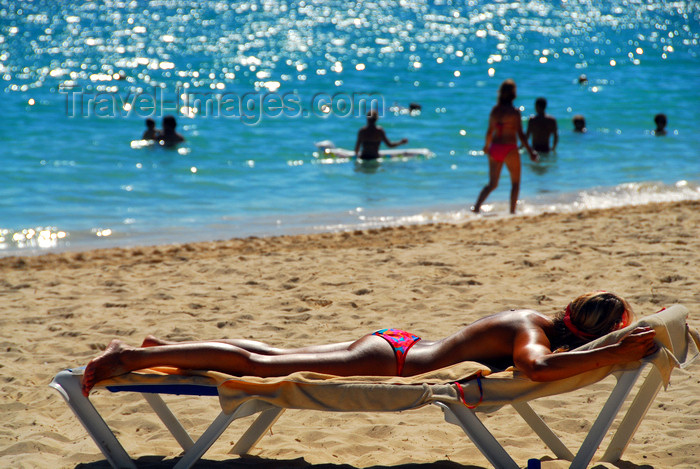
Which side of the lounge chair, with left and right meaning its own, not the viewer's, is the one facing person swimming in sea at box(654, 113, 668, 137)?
right

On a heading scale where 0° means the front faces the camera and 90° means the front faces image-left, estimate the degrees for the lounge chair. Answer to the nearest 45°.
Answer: approximately 90°

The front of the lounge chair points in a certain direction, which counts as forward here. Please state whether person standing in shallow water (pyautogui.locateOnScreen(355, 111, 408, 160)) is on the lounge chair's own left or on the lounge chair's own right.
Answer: on the lounge chair's own right

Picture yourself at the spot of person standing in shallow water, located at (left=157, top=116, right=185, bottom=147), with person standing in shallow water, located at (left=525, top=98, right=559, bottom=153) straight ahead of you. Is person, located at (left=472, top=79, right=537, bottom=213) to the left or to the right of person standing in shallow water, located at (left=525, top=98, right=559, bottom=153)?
right

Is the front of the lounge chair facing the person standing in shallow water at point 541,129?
no

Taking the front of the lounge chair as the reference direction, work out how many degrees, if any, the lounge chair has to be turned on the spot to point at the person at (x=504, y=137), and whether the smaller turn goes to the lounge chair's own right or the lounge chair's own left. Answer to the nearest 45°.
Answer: approximately 90° to the lounge chair's own right

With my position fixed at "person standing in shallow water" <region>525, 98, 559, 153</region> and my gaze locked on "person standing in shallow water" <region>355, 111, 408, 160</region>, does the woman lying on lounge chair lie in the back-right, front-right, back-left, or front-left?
front-left

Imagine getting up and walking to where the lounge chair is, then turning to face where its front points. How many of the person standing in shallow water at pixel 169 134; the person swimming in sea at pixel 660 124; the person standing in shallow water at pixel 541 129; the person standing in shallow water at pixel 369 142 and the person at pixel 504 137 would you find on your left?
0

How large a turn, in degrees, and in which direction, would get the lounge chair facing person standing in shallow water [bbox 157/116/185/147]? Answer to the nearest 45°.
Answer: approximately 90° to its right
